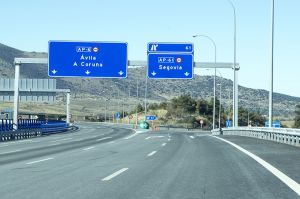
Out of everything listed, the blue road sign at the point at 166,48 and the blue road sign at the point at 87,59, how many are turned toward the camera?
2

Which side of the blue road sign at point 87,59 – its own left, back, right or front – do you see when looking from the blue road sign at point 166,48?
left

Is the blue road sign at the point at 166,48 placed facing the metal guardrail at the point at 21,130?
no

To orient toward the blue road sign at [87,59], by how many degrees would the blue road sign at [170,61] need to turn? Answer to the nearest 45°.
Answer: approximately 90° to its right

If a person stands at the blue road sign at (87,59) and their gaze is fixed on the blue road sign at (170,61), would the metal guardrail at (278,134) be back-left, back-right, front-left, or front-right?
front-right

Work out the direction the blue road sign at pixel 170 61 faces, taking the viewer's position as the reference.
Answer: facing the viewer

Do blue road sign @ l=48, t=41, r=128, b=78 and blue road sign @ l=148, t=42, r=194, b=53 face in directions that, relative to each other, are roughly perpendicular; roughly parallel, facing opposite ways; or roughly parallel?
roughly parallel

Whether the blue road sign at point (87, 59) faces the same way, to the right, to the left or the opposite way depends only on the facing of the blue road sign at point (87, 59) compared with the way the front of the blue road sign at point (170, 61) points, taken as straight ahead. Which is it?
the same way

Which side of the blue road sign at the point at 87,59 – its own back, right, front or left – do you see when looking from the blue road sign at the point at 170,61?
left

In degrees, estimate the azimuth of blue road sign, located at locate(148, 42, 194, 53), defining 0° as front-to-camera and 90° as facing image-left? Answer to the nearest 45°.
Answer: approximately 0°

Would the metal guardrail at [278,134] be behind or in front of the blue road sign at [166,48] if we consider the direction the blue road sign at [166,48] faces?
in front

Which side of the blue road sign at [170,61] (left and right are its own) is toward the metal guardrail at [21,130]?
right
